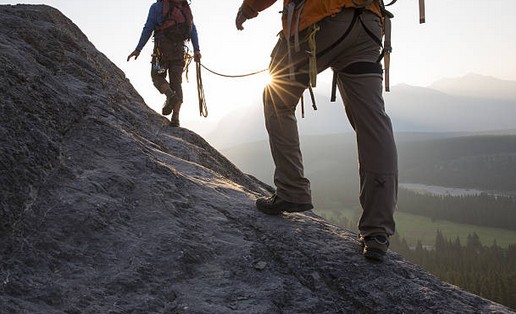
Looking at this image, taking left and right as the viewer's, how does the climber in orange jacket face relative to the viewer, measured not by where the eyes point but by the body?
facing away from the viewer and to the left of the viewer
